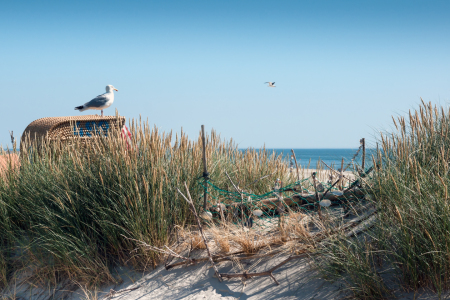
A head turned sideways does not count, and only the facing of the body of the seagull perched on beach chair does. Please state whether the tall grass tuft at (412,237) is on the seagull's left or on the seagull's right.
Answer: on the seagull's right

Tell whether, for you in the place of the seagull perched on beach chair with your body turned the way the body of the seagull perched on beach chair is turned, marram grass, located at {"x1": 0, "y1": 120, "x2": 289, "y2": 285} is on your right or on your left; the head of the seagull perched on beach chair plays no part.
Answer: on your right

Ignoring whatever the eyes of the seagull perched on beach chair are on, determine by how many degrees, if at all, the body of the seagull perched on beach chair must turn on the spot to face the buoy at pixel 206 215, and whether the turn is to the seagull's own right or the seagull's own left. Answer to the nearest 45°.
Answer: approximately 90° to the seagull's own right

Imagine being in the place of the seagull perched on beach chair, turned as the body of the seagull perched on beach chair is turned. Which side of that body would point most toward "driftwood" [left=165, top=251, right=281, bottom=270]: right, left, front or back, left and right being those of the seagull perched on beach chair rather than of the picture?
right

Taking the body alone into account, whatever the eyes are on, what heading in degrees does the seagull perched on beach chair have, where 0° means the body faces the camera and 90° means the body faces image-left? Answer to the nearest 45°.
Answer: approximately 270°
